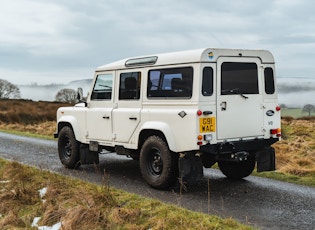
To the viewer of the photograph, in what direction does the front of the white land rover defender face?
facing away from the viewer and to the left of the viewer
